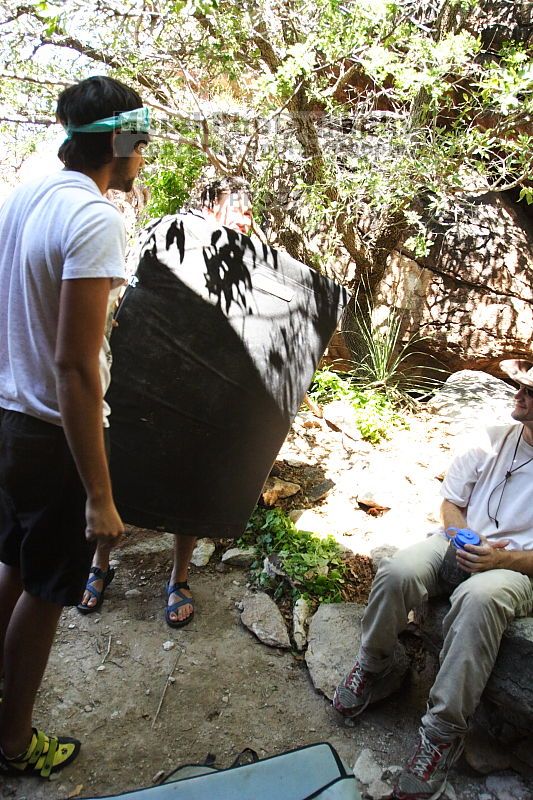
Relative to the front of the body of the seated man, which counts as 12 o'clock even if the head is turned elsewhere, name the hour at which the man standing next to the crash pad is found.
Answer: The man standing next to the crash pad is roughly at 12 o'clock from the seated man.

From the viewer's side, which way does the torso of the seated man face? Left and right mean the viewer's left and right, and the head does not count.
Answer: facing the viewer and to the left of the viewer

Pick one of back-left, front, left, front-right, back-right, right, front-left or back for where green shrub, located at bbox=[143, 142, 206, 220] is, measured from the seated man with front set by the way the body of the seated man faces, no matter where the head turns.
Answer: right

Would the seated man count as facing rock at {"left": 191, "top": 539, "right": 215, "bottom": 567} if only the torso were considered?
no

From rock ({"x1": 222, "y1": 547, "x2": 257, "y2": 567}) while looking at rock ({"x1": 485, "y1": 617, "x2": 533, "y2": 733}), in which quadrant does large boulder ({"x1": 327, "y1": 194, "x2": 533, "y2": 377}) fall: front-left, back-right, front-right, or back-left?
back-left

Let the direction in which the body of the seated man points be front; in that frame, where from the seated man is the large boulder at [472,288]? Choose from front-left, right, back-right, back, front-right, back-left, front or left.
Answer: back-right

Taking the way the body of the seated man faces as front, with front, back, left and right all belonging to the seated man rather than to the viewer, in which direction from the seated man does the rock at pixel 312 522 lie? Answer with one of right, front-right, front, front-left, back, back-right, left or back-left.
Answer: right

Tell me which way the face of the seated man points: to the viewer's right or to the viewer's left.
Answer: to the viewer's left

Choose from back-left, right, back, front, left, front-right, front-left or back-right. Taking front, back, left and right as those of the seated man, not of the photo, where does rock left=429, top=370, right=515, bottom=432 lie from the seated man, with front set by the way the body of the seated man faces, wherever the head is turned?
back-right

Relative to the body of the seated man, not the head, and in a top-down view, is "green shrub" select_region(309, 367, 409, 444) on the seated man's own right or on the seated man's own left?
on the seated man's own right

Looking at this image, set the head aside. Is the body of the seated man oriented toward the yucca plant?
no

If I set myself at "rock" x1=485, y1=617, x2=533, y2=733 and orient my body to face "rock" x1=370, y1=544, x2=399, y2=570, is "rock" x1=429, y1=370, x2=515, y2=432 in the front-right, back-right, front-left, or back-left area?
front-right
